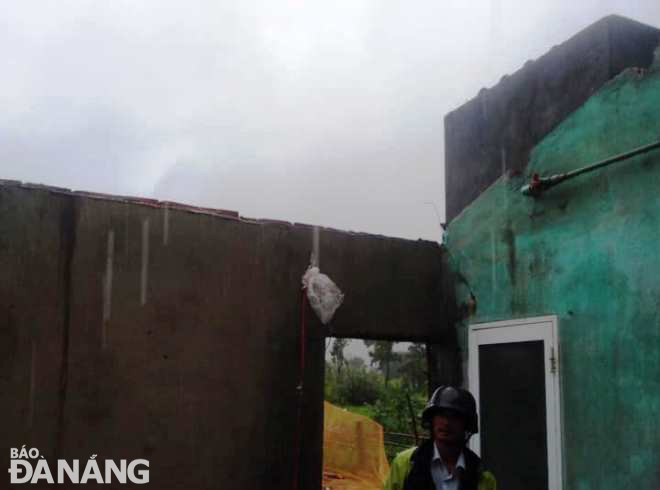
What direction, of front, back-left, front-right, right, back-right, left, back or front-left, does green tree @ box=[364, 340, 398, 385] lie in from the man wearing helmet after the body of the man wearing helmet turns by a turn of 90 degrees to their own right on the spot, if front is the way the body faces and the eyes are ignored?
right

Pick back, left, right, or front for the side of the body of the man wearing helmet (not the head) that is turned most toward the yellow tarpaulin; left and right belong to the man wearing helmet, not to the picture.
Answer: back

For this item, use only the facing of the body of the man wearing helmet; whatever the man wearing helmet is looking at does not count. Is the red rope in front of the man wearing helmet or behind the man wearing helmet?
behind

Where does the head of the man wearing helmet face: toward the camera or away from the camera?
toward the camera

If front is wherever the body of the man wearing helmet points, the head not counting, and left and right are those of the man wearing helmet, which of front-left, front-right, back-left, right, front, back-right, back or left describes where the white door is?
back

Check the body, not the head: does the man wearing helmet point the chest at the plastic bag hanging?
no

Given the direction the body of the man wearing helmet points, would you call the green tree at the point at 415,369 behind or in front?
behind

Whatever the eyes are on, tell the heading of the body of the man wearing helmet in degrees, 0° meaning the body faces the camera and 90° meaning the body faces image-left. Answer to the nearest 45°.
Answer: approximately 0°

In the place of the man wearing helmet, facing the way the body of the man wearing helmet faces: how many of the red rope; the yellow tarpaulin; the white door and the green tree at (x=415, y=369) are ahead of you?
0

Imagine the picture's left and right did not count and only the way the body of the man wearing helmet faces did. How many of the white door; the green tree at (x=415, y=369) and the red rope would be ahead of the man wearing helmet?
0
